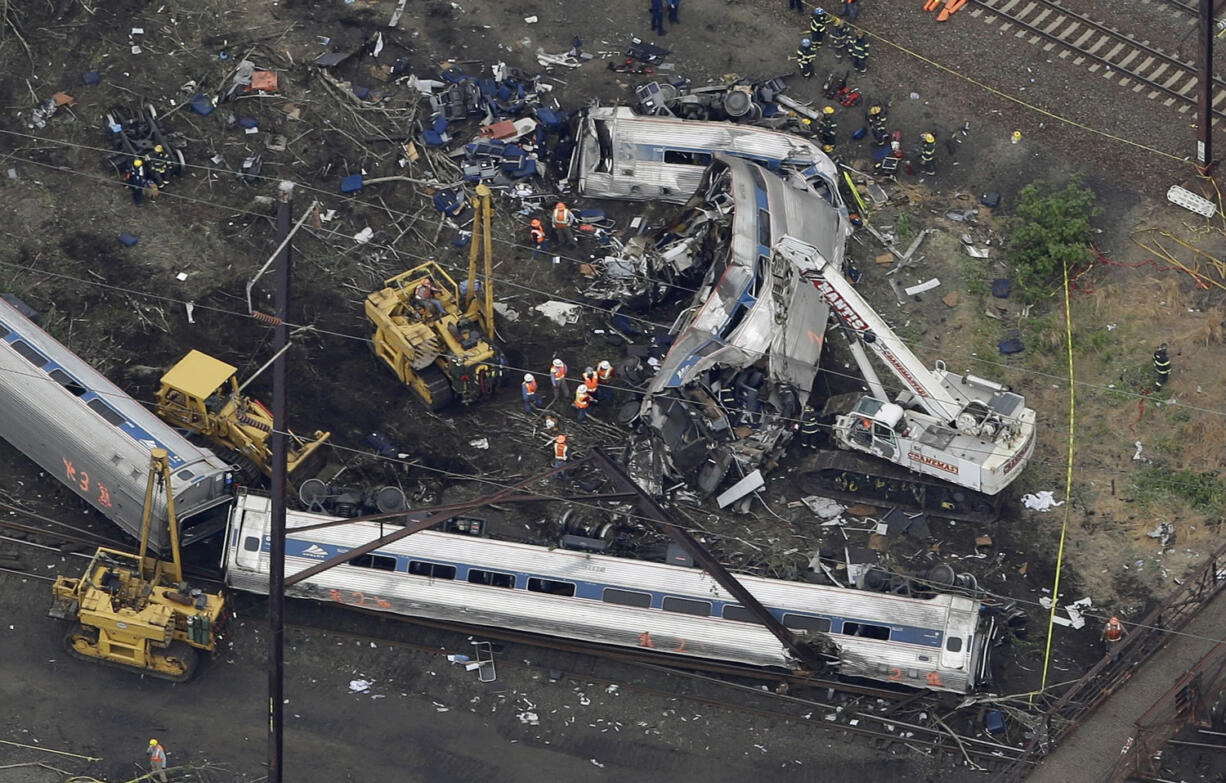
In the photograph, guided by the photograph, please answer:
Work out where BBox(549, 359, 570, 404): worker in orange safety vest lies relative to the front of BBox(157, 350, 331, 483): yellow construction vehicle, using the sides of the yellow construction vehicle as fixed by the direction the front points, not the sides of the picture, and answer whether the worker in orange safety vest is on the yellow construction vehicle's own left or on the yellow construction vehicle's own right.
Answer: on the yellow construction vehicle's own left

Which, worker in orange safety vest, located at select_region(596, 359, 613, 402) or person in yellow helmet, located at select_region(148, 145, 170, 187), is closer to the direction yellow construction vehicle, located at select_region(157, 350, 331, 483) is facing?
the worker in orange safety vest

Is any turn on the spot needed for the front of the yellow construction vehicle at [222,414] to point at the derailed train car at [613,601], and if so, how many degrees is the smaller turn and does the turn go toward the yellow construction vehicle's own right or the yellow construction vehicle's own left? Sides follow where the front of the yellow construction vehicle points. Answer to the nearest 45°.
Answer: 0° — it already faces it

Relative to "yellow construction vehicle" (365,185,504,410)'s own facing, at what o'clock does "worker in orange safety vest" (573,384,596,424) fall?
The worker in orange safety vest is roughly at 11 o'clock from the yellow construction vehicle.

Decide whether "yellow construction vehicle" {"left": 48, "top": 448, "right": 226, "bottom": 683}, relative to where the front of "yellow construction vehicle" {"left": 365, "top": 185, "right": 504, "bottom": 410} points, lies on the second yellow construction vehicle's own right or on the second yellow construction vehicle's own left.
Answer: on the second yellow construction vehicle's own right

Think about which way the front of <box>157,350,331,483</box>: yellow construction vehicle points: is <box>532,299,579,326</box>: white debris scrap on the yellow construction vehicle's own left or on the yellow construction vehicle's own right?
on the yellow construction vehicle's own left

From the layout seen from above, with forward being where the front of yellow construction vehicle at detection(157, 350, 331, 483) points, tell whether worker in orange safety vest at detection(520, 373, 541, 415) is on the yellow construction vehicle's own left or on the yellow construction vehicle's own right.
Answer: on the yellow construction vehicle's own left

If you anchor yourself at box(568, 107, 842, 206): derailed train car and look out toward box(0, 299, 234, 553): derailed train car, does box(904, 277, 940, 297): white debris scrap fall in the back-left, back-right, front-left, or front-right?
back-left

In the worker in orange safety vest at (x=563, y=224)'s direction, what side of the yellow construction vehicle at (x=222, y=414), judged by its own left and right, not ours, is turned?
left

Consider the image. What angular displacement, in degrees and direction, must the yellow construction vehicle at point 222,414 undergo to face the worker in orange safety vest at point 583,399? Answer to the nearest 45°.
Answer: approximately 45° to its left

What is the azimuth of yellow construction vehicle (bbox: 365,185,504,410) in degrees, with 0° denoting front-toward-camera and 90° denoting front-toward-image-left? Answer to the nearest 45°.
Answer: approximately 315°
